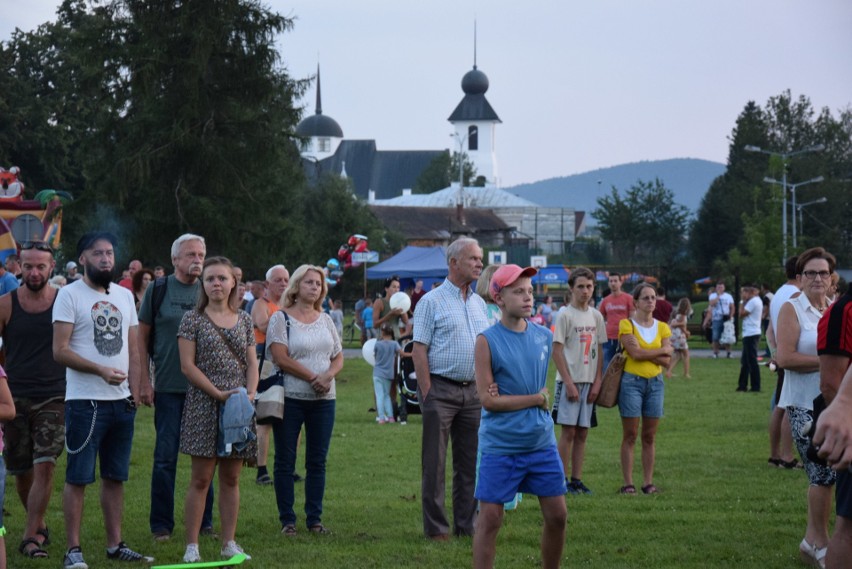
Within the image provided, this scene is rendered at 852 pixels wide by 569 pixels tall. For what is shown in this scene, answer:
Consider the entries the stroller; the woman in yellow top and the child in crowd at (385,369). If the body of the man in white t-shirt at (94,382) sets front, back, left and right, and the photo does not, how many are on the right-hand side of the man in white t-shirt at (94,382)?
0

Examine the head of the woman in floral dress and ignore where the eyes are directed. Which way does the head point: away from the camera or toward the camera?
toward the camera

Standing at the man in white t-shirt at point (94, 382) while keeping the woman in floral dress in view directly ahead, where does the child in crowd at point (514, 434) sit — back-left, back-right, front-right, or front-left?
front-right

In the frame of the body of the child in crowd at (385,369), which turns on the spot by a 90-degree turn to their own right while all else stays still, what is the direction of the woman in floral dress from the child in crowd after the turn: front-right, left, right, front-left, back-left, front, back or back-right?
right

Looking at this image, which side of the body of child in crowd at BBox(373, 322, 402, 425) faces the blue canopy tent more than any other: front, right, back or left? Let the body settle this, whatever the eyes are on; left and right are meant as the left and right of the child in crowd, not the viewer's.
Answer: front

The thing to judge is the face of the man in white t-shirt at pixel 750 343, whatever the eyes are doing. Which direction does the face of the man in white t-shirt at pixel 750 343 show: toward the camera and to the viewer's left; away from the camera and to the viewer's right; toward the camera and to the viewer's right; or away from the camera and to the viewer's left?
toward the camera and to the viewer's left

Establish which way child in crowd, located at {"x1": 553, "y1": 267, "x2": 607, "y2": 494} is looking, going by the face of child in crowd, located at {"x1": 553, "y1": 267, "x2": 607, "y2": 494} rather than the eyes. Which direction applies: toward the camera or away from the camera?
toward the camera

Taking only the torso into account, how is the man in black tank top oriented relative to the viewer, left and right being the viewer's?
facing the viewer

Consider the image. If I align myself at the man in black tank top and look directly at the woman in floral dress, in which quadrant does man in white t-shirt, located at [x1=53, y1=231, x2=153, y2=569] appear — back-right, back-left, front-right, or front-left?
front-right

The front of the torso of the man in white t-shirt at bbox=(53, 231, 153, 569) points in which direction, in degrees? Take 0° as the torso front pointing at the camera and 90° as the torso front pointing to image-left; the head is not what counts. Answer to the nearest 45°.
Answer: approximately 315°

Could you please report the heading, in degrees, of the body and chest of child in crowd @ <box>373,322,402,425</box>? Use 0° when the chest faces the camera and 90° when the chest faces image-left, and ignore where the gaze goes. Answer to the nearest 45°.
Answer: approximately 180°

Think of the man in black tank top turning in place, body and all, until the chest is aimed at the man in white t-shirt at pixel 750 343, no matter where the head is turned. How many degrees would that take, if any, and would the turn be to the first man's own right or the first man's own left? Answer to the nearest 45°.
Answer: approximately 135° to the first man's own left

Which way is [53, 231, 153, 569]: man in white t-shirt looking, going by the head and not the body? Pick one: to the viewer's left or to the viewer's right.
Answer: to the viewer's right
